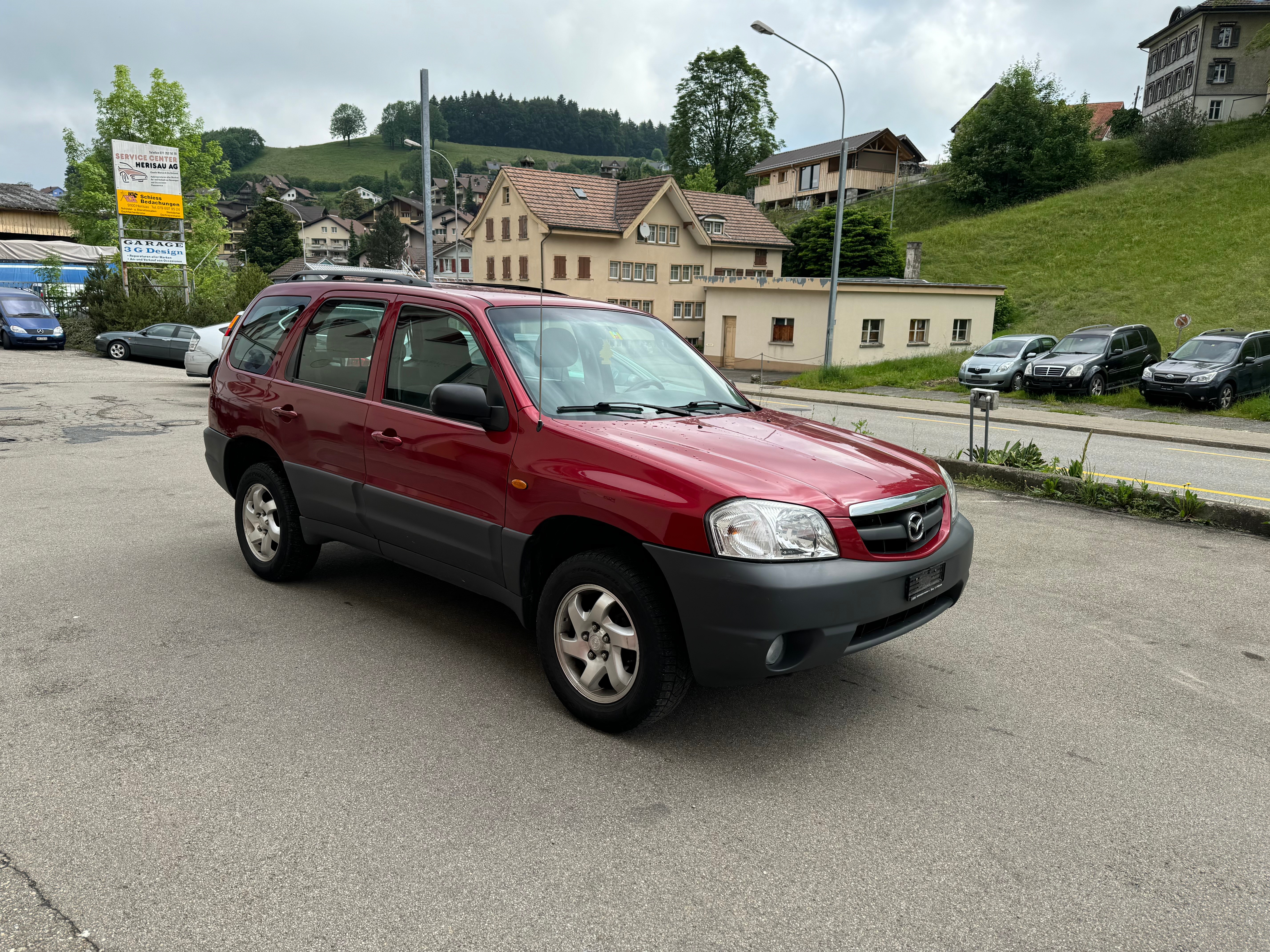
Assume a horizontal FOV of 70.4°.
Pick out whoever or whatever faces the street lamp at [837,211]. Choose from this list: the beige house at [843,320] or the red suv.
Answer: the beige house

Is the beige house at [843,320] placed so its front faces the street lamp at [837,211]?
yes

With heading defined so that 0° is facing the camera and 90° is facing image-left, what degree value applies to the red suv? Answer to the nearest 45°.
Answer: approximately 315°

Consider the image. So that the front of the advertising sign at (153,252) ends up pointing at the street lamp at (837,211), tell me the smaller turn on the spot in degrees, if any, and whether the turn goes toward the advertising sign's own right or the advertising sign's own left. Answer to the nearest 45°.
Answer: approximately 45° to the advertising sign's own left

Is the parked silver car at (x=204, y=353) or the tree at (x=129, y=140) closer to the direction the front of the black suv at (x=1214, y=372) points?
the parked silver car

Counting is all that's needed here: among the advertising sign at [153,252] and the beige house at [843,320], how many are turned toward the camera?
2
